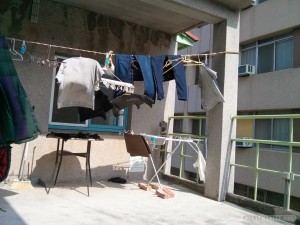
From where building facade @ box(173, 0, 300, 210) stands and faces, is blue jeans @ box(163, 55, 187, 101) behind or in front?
in front

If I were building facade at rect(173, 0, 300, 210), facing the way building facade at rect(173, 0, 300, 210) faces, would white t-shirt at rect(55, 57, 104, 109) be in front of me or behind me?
in front

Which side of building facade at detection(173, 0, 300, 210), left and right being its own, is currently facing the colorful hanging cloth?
front

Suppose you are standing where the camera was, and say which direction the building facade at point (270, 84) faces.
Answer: facing the viewer and to the left of the viewer

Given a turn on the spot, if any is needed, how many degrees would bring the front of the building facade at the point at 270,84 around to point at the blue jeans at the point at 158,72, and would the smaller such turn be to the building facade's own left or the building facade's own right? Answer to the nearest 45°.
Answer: approximately 45° to the building facade's own left

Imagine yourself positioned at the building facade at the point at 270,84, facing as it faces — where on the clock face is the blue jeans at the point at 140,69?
The blue jeans is roughly at 11 o'clock from the building facade.
